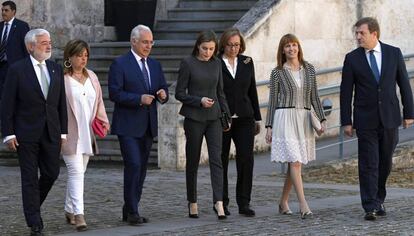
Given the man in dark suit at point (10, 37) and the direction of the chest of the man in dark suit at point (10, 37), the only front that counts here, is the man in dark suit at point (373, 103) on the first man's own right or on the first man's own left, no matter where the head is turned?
on the first man's own left

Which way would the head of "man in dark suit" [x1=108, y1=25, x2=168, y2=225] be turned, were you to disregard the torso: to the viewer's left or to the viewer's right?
to the viewer's right

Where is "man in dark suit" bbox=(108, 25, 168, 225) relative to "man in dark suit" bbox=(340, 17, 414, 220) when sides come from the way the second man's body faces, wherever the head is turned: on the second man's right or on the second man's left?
on the second man's right

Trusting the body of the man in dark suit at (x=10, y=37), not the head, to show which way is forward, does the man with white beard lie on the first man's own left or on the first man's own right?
on the first man's own left

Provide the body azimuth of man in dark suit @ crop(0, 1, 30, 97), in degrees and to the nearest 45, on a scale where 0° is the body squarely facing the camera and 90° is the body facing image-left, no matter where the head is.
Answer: approximately 45°
